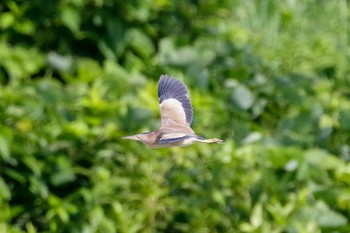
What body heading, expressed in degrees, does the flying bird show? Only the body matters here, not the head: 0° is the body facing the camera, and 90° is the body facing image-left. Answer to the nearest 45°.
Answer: approximately 90°
